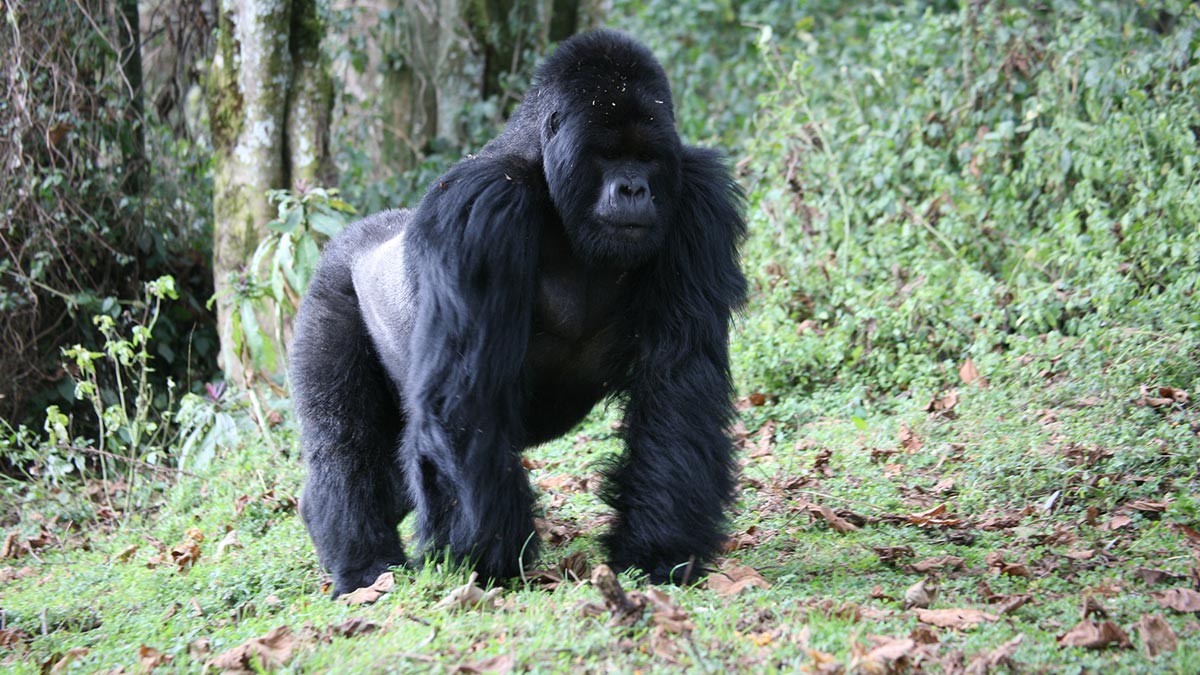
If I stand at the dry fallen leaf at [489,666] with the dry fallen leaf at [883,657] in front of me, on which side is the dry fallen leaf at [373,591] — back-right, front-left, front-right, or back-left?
back-left

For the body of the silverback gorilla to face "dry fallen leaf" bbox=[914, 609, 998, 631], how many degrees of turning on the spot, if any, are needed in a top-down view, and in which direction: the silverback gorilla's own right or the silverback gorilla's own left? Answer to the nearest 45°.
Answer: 0° — it already faces it

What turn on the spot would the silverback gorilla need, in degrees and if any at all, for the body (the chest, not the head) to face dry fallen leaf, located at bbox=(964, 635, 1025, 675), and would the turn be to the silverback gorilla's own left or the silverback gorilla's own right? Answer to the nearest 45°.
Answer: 0° — it already faces it

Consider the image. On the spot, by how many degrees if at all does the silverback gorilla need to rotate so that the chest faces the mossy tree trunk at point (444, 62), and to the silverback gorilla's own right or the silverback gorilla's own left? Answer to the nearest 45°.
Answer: approximately 135° to the silverback gorilla's own left

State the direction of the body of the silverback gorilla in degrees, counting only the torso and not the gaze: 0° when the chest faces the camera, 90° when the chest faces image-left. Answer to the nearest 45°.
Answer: approximately 315°

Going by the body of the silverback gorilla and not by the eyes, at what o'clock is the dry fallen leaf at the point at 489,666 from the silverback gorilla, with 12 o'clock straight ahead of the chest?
The dry fallen leaf is roughly at 2 o'clock from the silverback gorilla.

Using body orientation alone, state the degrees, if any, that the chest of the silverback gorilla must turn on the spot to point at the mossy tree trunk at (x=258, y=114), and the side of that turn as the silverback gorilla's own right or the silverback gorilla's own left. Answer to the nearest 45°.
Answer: approximately 180°

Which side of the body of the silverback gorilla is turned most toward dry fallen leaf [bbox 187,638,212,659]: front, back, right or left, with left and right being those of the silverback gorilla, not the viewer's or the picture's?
right

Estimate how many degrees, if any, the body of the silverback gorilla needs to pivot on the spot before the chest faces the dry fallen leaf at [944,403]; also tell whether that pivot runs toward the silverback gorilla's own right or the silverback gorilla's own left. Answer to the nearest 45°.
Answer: approximately 90° to the silverback gorilla's own left

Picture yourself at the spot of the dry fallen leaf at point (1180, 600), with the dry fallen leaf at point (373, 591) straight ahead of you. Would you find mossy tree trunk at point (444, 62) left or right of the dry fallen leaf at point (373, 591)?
right
